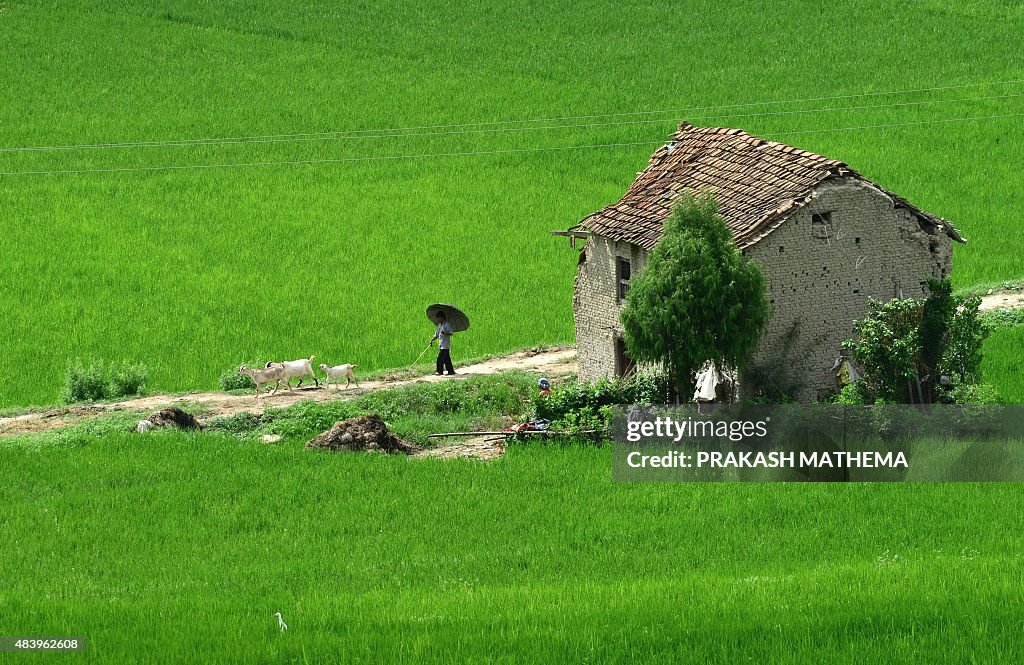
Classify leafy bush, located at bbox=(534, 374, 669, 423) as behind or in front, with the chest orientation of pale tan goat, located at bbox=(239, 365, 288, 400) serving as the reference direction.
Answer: behind

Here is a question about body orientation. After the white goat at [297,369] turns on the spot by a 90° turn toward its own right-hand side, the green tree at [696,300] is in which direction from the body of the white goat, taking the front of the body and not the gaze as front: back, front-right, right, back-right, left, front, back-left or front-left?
back-right

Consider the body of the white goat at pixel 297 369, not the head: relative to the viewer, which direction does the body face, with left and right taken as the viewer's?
facing to the left of the viewer

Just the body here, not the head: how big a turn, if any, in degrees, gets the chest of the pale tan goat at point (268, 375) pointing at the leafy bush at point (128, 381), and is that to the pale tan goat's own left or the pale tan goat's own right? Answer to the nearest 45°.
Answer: approximately 45° to the pale tan goat's own right

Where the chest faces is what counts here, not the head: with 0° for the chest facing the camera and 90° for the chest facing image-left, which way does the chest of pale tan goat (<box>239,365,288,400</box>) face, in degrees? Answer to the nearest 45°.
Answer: approximately 90°

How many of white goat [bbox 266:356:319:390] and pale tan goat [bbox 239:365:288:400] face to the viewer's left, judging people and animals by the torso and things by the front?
2

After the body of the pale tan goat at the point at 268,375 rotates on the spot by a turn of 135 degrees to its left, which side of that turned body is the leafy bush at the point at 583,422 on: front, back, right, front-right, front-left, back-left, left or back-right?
front

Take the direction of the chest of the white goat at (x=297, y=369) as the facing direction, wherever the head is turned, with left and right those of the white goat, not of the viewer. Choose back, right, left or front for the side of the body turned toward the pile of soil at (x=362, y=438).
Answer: left

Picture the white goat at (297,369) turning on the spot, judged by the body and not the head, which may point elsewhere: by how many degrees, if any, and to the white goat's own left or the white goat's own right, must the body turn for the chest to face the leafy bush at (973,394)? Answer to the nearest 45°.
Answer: approximately 135° to the white goat's own left
